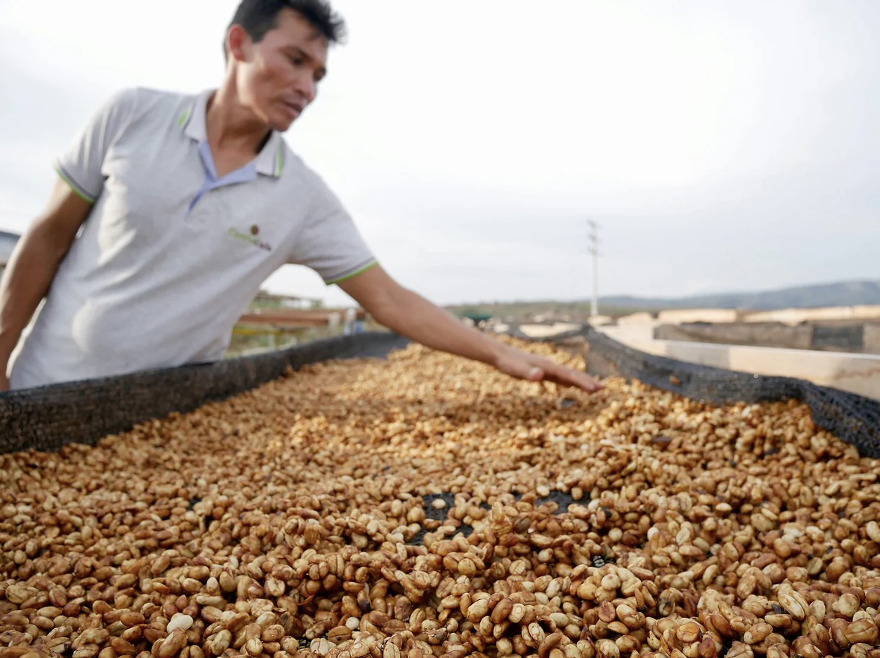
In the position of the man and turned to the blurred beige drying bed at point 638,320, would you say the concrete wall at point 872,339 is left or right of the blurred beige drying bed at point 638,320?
right

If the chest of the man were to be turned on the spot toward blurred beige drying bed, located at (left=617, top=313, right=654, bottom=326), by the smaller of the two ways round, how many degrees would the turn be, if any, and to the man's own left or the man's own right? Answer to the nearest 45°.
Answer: approximately 135° to the man's own left

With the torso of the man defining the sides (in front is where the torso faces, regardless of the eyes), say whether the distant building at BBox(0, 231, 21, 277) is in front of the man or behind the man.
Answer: behind

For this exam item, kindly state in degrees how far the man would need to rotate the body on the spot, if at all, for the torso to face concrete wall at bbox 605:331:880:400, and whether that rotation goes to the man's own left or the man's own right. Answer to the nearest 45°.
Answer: approximately 90° to the man's own left

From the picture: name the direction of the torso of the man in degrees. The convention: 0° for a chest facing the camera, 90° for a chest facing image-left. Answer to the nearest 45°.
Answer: approximately 0°

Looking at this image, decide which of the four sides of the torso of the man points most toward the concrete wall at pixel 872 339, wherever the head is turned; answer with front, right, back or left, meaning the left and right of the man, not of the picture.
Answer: left

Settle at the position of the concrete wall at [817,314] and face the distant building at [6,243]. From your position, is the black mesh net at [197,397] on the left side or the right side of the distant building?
left

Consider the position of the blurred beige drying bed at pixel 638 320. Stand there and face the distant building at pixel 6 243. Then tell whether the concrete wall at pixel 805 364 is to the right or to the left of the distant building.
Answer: left

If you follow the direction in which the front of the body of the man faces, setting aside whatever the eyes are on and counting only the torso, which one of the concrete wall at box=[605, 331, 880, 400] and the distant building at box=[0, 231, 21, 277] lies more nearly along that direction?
the concrete wall
